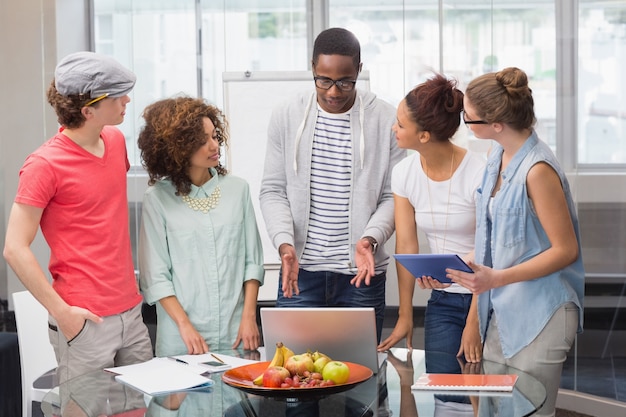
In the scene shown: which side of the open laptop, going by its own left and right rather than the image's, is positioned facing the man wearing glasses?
front

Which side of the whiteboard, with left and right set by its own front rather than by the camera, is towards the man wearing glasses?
front

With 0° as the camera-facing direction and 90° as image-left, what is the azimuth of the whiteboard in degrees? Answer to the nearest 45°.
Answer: approximately 0°

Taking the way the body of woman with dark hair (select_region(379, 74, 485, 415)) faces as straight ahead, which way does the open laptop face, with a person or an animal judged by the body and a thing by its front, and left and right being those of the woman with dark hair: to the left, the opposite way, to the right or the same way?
the opposite way

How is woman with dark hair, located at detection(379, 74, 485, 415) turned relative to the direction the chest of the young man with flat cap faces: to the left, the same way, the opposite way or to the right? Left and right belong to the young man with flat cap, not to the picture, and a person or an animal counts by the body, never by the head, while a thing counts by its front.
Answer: to the right

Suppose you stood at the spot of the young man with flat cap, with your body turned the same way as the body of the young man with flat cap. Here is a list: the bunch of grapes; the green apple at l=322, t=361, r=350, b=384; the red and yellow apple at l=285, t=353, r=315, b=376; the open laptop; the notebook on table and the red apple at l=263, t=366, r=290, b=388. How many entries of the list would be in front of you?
6

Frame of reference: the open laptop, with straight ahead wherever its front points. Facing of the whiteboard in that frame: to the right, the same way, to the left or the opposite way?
the opposite way

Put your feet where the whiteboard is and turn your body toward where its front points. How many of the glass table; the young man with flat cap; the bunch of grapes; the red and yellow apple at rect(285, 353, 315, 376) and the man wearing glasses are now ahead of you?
5

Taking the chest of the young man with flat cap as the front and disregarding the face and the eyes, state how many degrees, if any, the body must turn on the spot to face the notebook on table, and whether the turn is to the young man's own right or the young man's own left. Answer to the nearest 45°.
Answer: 0° — they already face it

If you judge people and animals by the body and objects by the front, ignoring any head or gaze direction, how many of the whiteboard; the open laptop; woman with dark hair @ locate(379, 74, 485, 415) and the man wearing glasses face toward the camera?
3

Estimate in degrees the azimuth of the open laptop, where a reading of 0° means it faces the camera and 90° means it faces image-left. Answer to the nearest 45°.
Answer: approximately 180°

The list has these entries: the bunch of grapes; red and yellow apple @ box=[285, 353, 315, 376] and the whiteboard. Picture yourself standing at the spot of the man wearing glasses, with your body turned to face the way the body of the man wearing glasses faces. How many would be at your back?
1

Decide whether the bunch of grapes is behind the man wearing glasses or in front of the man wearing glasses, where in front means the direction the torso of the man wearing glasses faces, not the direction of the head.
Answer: in front

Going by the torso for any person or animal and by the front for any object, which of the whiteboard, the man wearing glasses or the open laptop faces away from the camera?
the open laptop
